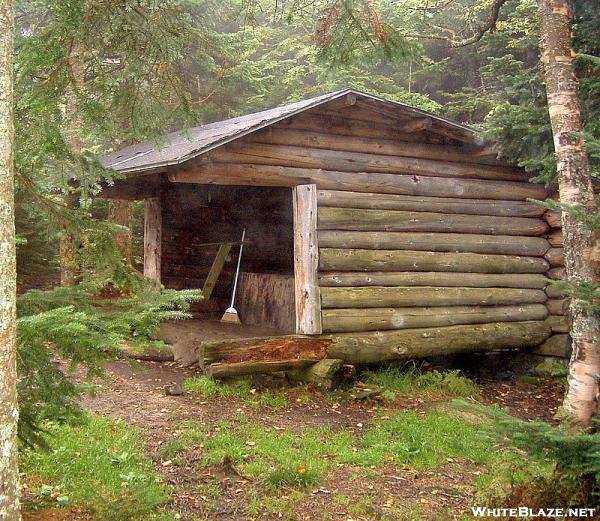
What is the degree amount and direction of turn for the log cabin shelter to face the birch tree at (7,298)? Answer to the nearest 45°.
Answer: approximately 45° to its left

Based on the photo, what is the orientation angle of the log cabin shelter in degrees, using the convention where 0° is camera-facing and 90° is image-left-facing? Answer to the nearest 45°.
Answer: approximately 45°

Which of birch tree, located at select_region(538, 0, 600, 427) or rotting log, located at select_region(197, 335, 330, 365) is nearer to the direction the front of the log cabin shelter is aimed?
the rotting log

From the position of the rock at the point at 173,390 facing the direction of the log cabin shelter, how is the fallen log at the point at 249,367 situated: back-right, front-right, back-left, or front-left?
front-right

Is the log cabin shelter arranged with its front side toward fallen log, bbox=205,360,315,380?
yes

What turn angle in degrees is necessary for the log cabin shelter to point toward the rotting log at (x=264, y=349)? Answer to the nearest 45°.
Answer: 0° — it already faces it

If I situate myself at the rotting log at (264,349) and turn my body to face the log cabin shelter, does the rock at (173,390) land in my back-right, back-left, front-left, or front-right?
back-left

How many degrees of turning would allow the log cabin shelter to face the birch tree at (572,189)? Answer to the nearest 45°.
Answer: approximately 45° to its left

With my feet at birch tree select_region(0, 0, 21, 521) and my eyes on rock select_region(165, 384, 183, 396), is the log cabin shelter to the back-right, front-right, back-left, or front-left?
front-right
